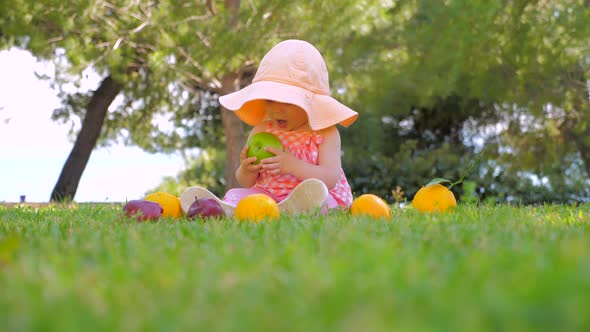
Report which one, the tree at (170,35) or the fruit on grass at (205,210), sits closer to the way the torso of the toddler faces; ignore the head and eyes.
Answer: the fruit on grass

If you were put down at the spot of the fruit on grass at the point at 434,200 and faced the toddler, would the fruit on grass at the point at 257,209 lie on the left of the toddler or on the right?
left

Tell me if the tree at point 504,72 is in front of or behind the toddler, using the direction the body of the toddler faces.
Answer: behind

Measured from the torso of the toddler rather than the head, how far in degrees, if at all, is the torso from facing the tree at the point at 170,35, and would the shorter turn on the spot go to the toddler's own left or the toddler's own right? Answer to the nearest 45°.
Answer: approximately 135° to the toddler's own right

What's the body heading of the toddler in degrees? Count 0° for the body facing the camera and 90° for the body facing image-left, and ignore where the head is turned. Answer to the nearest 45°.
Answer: approximately 45°

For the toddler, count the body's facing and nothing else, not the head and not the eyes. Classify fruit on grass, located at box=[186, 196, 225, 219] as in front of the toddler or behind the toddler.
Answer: in front

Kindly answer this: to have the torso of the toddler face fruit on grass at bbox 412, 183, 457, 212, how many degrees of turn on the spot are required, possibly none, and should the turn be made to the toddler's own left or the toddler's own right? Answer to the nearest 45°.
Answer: approximately 135° to the toddler's own left
